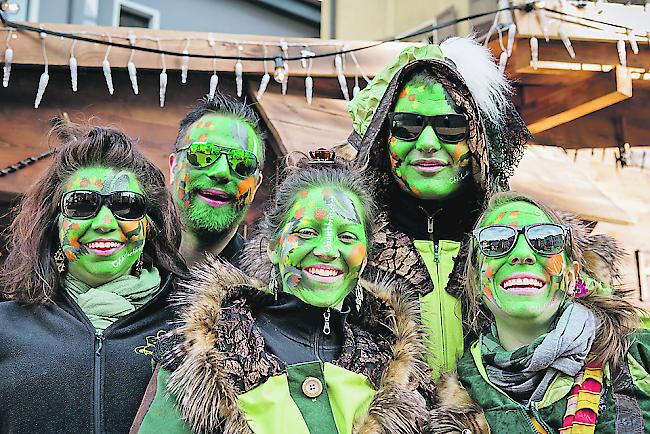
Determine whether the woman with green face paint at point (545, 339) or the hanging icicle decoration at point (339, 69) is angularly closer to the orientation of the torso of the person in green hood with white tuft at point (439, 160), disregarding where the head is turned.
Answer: the woman with green face paint

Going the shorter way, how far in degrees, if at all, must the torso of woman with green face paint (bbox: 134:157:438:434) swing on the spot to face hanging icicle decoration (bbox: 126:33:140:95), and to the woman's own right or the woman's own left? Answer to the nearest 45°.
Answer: approximately 135° to the woman's own right

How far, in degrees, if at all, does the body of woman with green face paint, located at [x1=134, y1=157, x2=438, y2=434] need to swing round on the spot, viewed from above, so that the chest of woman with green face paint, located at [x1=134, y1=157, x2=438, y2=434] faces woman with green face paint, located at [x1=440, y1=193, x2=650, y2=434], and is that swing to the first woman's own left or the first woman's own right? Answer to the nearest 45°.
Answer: approximately 90° to the first woman's own left

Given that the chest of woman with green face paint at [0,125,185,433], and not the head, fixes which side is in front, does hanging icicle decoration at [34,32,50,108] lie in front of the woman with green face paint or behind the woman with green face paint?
behind

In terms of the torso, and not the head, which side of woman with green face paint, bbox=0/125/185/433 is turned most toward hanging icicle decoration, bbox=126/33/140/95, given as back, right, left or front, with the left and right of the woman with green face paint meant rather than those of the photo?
back

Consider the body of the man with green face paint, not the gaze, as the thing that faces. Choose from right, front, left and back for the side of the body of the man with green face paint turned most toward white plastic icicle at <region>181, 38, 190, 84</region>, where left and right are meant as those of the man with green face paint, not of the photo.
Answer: back

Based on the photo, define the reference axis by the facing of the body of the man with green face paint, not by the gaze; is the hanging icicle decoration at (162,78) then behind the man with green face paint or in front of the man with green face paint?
behind

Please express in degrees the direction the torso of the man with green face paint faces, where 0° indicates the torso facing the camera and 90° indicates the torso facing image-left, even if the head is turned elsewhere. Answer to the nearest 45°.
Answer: approximately 0°
